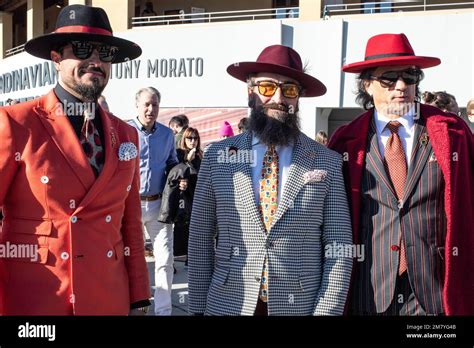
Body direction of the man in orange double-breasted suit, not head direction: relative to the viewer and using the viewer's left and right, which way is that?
facing the viewer and to the right of the viewer

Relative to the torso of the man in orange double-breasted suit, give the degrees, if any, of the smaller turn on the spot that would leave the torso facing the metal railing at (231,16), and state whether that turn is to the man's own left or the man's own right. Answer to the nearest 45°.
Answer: approximately 135° to the man's own left

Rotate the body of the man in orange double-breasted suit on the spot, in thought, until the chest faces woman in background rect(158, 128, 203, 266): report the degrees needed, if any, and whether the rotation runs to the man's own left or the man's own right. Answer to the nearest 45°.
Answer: approximately 135° to the man's own left
